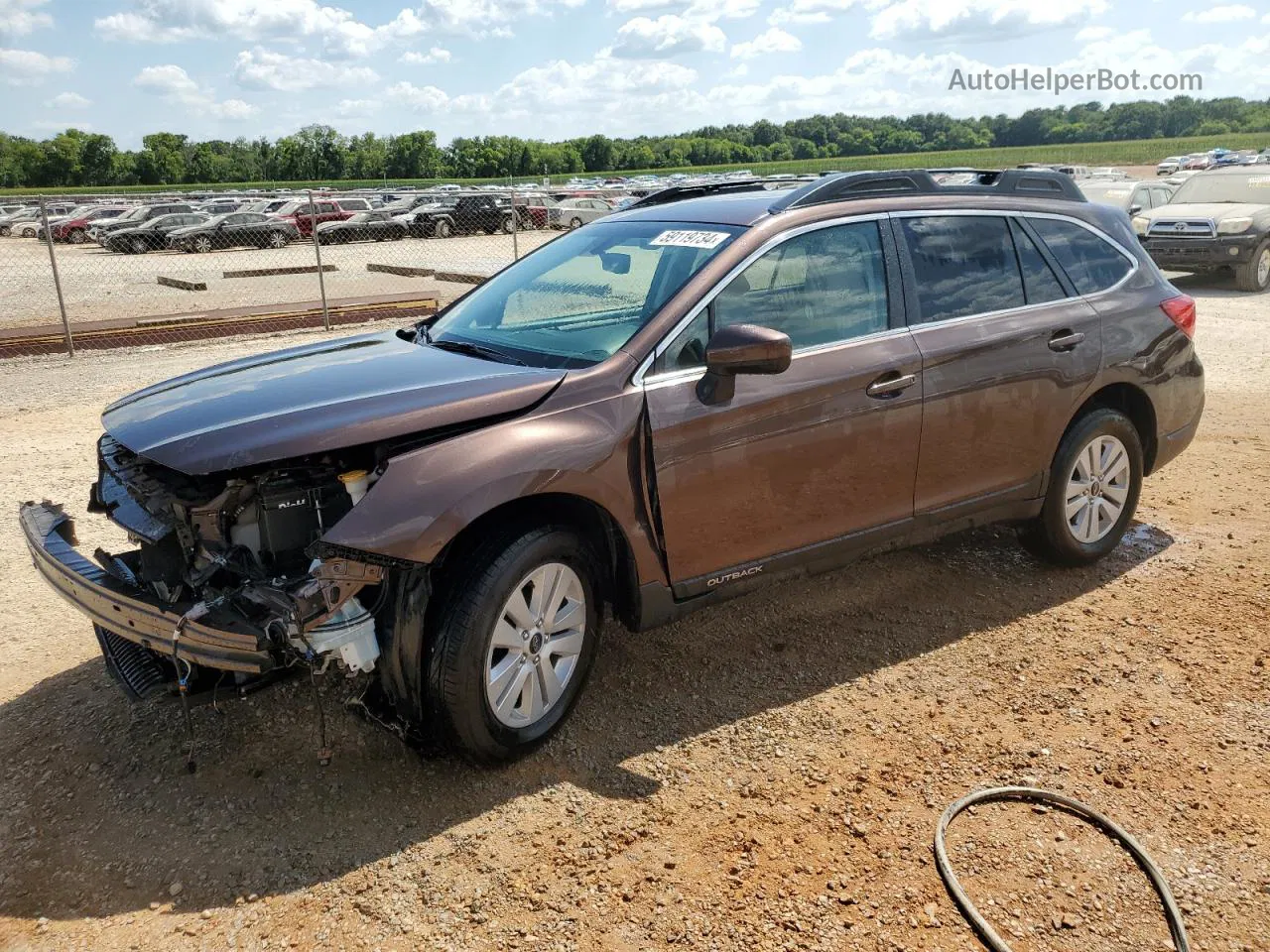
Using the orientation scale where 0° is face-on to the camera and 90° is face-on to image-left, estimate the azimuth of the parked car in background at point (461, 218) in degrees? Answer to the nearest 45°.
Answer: approximately 45°

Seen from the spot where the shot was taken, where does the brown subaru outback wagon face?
facing the viewer and to the left of the viewer

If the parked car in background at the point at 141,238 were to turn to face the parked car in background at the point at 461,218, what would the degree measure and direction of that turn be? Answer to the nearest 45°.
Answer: approximately 135° to its left

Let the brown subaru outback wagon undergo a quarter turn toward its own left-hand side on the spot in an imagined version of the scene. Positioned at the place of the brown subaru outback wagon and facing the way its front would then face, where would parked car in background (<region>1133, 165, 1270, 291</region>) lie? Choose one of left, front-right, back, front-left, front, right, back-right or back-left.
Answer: left

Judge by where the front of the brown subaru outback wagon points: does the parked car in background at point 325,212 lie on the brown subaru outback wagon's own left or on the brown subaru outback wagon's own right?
on the brown subaru outback wagon's own right

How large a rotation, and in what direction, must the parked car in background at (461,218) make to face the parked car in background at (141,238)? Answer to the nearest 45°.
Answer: approximately 45° to its right

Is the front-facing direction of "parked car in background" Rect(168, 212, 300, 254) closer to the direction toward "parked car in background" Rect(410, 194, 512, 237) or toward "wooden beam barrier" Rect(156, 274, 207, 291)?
the wooden beam barrier

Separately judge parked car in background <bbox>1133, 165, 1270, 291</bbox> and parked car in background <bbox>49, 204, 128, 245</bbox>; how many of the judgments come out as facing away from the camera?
0

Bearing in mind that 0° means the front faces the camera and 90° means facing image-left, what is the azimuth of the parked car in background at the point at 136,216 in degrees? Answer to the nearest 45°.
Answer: approximately 45°

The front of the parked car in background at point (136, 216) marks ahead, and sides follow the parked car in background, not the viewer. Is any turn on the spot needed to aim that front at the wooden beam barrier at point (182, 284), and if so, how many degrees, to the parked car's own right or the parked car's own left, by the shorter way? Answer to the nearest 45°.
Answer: approximately 45° to the parked car's own left

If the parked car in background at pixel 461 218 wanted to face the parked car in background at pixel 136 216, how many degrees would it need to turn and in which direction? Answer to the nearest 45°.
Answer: approximately 45° to its right
